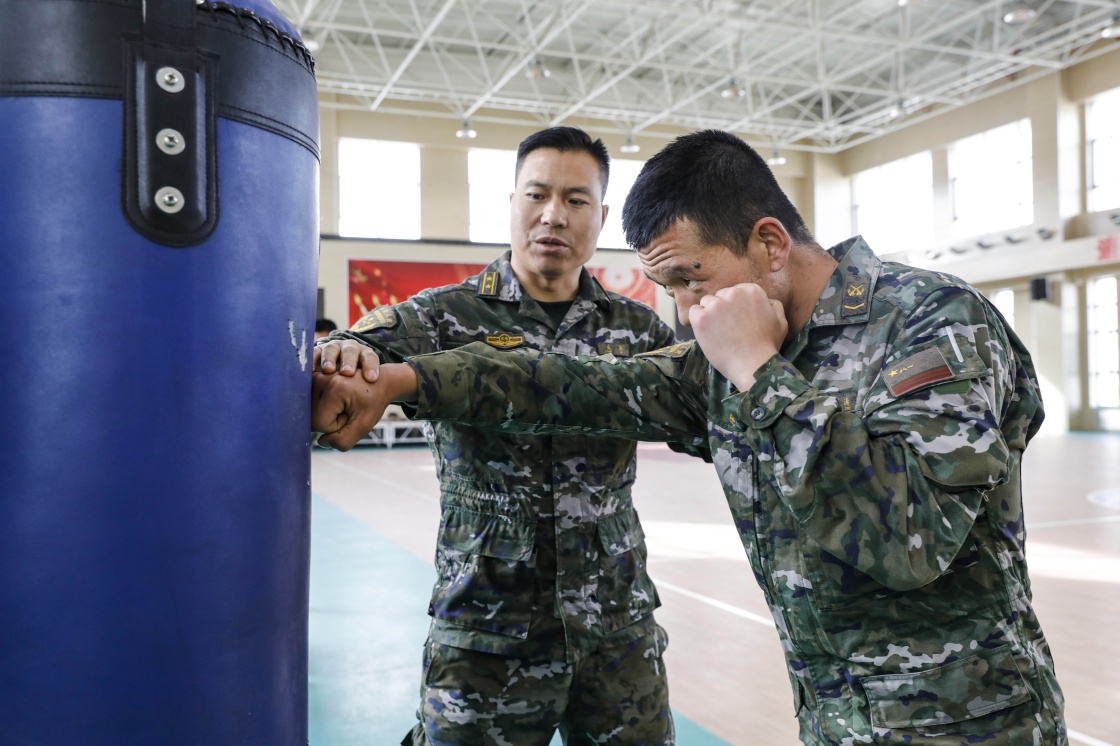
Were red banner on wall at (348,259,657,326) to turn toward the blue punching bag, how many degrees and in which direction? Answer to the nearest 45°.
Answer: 0° — it already faces it

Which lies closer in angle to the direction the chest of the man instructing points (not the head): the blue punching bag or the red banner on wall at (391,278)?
the blue punching bag

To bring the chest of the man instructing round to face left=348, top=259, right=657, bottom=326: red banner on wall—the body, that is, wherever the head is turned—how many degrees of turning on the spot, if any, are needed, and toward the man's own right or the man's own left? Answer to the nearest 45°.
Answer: approximately 180°

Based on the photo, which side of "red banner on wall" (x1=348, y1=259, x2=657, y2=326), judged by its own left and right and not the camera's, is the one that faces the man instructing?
front

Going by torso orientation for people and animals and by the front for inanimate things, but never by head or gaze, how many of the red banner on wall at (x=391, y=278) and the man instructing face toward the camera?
2

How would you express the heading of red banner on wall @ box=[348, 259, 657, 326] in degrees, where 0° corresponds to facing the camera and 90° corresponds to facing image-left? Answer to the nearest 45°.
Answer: approximately 0°

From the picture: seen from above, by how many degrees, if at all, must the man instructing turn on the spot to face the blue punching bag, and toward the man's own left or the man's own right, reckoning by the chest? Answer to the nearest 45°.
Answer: approximately 45° to the man's own right
